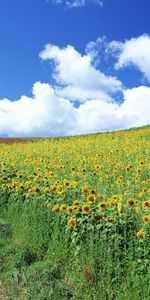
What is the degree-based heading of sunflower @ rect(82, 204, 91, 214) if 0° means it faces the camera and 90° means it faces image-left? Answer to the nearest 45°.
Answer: approximately 0°
